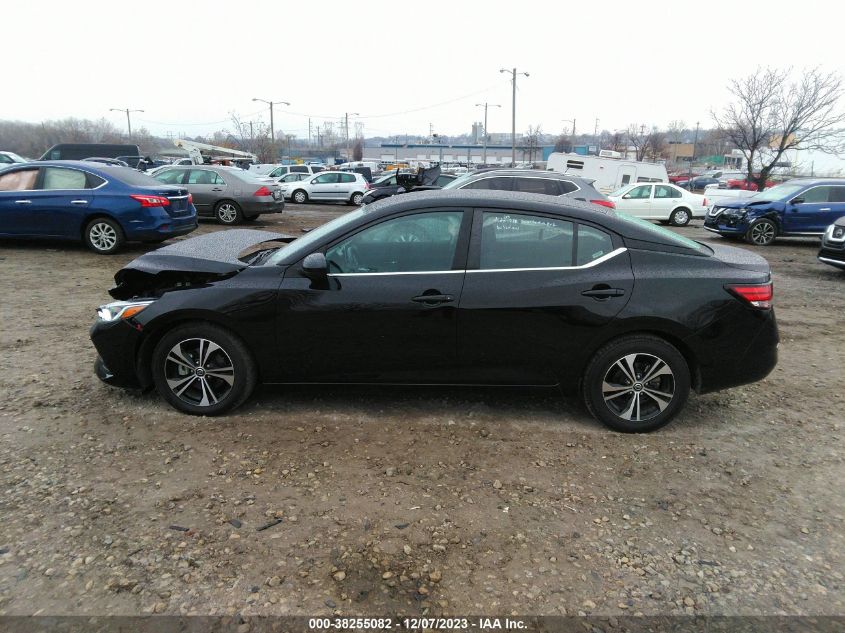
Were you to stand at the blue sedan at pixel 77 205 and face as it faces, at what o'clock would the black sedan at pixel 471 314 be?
The black sedan is roughly at 7 o'clock from the blue sedan.

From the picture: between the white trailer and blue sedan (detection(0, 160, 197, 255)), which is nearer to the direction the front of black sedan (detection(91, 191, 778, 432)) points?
the blue sedan

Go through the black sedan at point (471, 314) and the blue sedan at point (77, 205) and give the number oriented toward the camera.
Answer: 0

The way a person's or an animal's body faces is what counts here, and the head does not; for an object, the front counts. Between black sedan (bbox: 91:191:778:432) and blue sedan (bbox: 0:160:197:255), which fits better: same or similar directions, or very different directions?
same or similar directions

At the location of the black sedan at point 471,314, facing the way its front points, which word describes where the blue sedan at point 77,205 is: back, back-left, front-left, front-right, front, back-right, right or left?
front-right

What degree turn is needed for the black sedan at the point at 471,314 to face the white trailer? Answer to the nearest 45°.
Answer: approximately 90° to its right

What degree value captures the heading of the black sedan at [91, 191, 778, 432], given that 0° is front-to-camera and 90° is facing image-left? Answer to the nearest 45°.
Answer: approximately 90°

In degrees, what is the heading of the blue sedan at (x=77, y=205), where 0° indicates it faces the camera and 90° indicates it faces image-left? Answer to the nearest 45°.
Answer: approximately 135°
